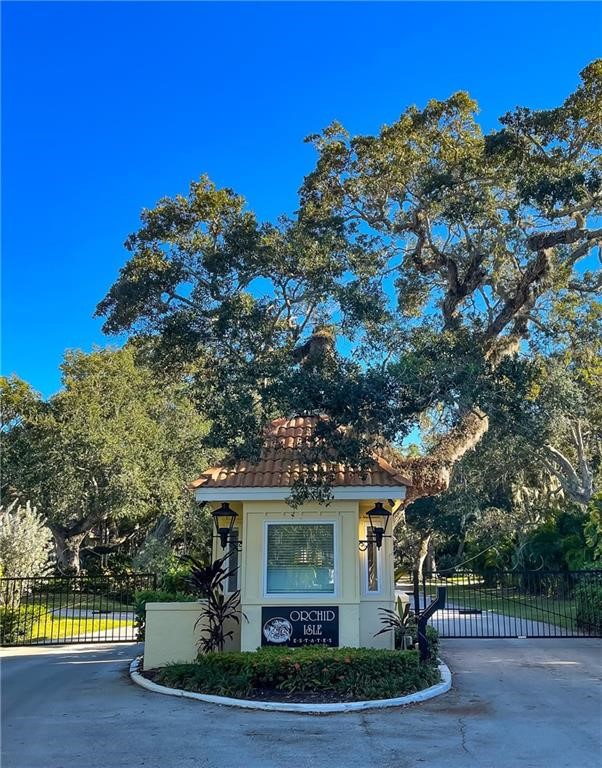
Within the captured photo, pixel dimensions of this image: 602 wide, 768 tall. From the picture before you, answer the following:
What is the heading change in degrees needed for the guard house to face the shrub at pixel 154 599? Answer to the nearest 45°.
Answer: approximately 135° to its right

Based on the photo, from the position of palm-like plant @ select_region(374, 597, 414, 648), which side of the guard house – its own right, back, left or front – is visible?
left

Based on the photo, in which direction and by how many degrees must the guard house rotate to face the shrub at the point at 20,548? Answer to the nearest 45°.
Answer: approximately 135° to its right

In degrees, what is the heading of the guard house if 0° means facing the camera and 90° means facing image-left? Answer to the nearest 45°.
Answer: approximately 0°

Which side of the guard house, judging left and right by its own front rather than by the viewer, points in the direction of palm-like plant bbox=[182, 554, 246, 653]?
right

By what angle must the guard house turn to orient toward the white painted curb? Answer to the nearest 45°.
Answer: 0° — it already faces it
